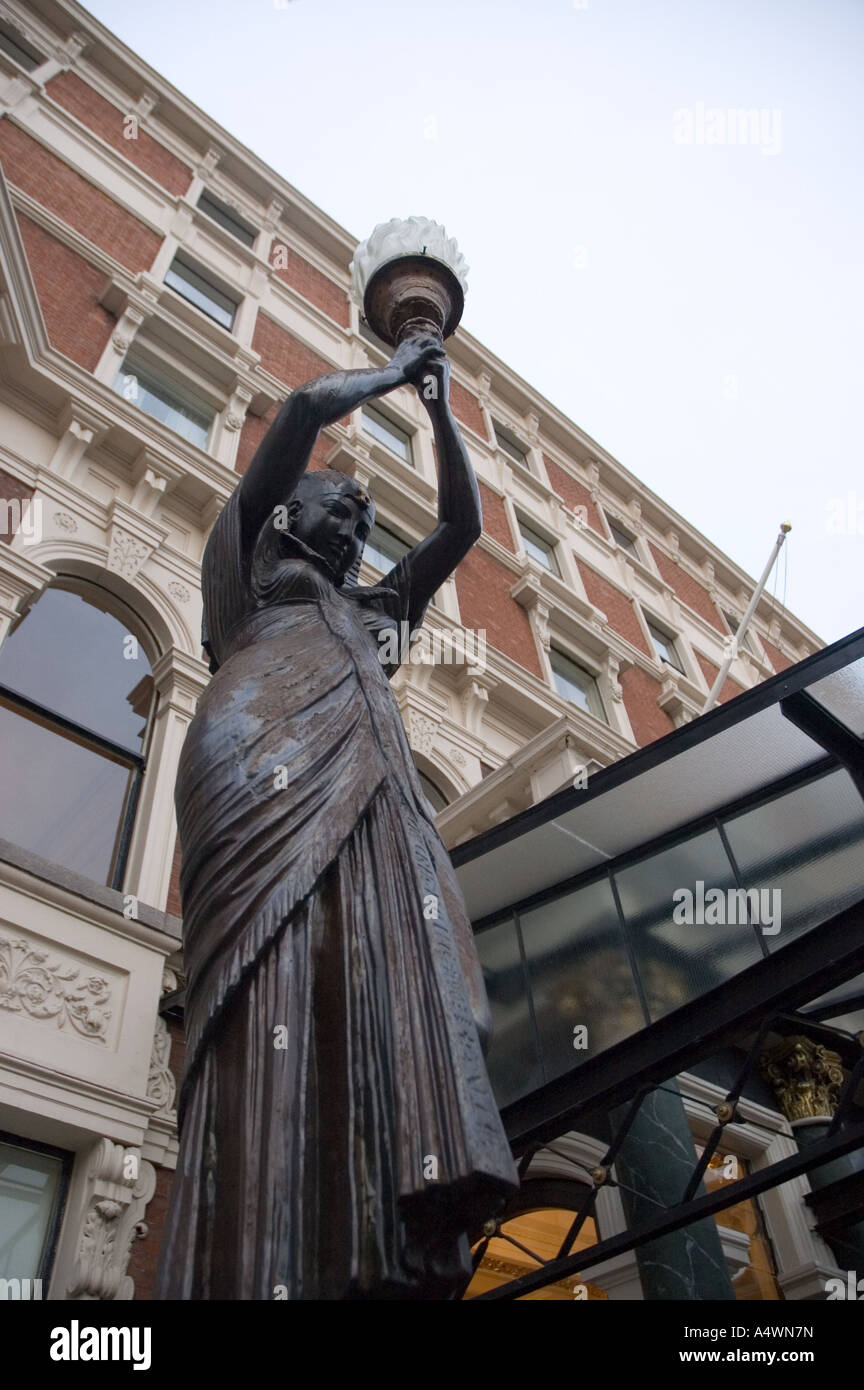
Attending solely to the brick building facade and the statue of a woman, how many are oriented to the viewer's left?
0

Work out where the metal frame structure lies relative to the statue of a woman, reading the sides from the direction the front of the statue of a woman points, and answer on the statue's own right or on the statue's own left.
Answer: on the statue's own left

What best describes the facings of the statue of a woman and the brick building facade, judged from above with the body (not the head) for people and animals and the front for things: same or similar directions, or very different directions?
same or similar directions

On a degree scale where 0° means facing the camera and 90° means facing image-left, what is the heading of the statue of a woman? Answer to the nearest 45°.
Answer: approximately 315°

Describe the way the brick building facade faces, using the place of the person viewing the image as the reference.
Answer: facing the viewer and to the right of the viewer

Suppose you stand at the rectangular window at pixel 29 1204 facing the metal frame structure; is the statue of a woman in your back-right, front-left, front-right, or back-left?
front-right

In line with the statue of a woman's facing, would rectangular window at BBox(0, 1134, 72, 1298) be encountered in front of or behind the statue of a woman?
behind

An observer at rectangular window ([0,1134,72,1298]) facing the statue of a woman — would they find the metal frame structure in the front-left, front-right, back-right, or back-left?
front-left
